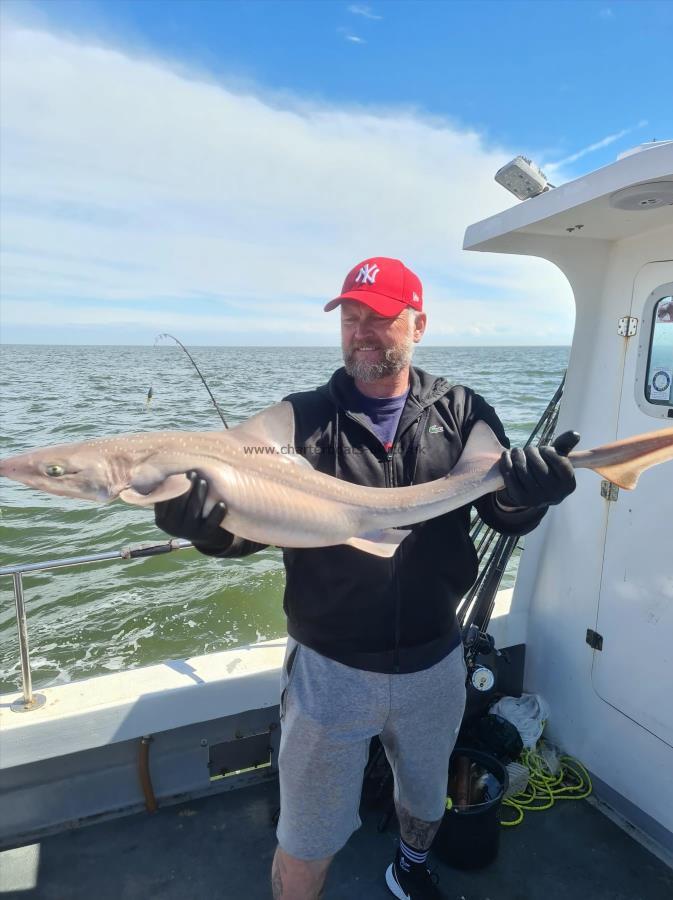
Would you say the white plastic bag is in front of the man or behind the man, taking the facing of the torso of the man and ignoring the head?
behind

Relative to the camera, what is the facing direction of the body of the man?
toward the camera

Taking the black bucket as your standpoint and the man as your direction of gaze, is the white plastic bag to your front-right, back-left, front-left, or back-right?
back-right

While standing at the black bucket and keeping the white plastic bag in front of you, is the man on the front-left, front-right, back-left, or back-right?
back-left
